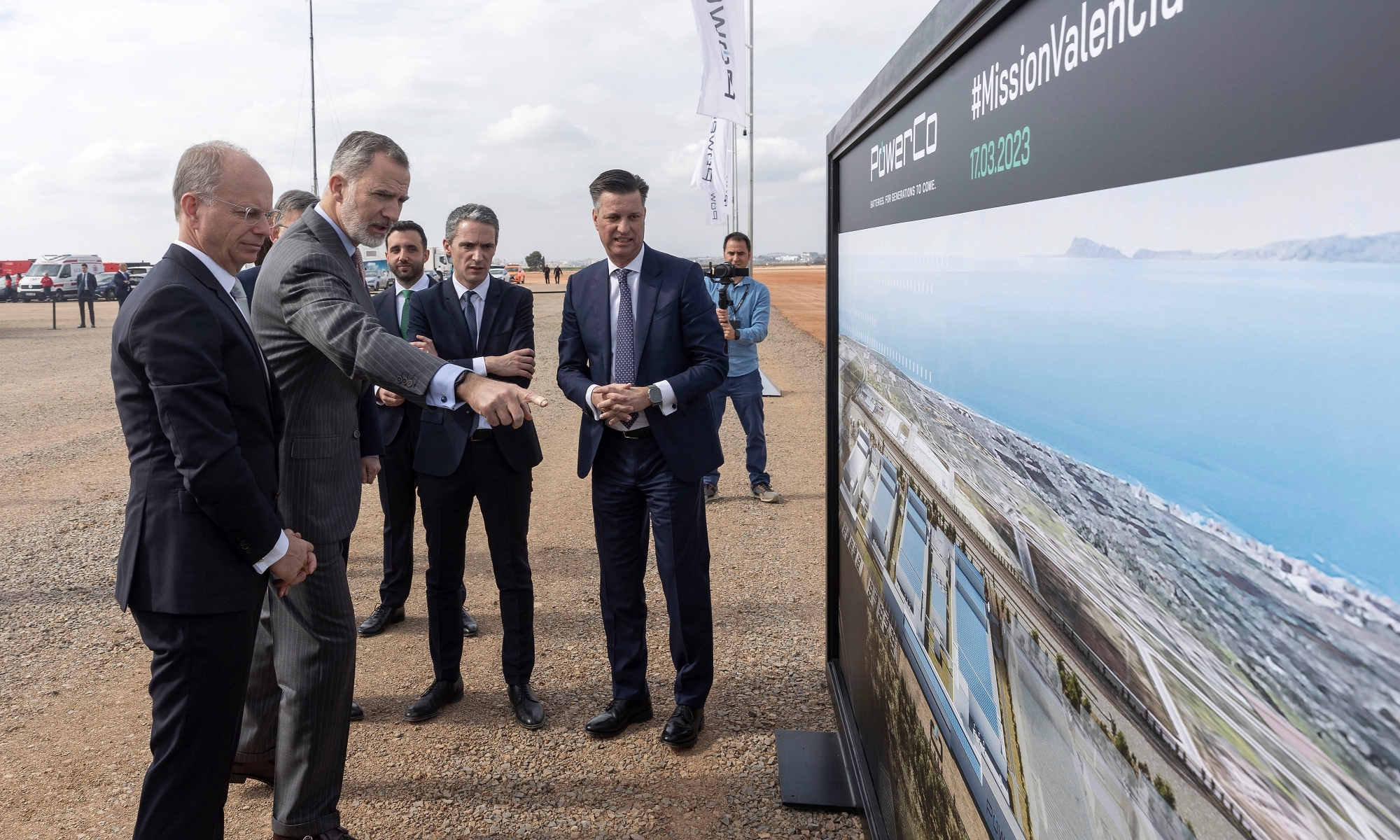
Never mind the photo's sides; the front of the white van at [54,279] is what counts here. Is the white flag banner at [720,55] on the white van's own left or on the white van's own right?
on the white van's own left

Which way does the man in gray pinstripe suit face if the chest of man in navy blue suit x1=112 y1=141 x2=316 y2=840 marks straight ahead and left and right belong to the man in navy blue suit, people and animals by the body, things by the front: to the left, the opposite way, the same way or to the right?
the same way

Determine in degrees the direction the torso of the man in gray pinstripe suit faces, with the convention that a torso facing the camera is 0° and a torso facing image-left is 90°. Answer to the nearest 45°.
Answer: approximately 270°

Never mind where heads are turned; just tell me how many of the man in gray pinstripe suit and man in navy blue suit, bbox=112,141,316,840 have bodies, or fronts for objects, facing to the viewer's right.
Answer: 2

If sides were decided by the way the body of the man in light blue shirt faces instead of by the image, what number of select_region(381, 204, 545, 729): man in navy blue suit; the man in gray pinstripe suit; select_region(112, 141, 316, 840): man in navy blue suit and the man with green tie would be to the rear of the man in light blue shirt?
0

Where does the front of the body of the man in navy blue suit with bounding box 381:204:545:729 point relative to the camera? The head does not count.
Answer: toward the camera

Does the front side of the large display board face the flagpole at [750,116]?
no

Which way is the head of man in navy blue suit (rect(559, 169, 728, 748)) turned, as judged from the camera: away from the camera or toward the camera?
toward the camera

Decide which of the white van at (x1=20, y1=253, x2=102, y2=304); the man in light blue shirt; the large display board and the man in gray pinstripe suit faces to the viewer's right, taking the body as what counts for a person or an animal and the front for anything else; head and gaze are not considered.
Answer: the man in gray pinstripe suit

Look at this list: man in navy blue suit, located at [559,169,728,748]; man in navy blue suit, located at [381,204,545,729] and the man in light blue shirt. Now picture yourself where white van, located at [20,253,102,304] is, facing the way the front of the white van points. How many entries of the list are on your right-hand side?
0

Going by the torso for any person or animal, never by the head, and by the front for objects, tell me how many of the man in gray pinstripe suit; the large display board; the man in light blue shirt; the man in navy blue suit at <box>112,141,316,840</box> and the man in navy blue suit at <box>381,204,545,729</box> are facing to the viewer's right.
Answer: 2

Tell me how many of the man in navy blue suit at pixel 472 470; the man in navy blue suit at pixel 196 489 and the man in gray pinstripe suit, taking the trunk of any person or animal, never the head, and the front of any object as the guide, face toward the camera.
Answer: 1

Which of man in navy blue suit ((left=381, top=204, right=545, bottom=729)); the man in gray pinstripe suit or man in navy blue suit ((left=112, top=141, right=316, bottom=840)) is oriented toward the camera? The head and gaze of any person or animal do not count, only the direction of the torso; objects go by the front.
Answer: man in navy blue suit ((left=381, top=204, right=545, bottom=729))

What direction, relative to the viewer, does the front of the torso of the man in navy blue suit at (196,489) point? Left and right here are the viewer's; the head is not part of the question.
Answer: facing to the right of the viewer

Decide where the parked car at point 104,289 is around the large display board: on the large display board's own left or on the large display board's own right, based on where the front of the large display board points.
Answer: on the large display board's own right
